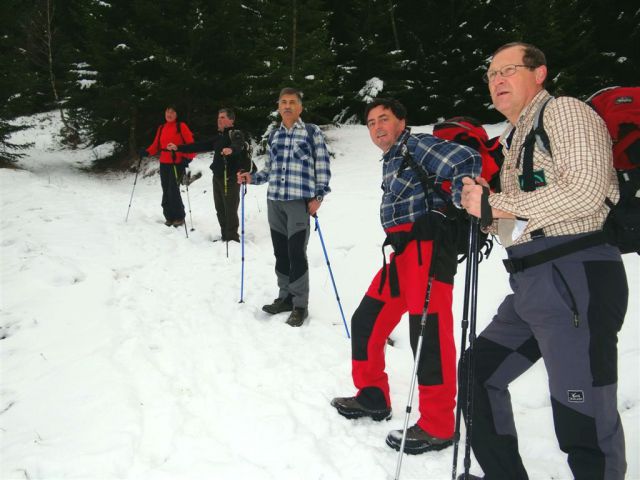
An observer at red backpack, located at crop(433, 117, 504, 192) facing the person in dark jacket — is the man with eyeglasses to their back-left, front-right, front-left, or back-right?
back-left

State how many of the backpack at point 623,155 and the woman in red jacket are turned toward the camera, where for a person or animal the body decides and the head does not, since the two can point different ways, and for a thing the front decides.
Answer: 1

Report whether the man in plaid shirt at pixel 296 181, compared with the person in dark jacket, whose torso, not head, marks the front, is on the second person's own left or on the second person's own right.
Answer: on the second person's own left

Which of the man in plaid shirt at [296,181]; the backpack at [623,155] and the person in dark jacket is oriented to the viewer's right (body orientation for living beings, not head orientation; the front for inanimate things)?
the backpack

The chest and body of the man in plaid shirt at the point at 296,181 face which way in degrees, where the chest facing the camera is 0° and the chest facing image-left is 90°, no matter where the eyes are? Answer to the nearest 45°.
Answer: approximately 45°

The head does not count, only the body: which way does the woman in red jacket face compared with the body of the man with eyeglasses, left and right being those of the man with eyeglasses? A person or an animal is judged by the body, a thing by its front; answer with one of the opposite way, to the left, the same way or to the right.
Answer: to the left

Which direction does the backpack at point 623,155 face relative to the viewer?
to the viewer's right

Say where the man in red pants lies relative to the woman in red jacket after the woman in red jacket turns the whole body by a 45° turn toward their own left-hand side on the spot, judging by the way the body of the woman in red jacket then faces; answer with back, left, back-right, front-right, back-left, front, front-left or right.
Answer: front-right

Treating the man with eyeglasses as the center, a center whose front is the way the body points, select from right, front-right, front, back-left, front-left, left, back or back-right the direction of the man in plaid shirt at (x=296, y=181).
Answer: right

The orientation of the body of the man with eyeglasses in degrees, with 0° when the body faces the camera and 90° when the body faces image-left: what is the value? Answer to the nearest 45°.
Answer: approximately 45°

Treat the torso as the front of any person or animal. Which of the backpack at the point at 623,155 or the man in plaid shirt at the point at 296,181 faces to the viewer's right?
the backpack

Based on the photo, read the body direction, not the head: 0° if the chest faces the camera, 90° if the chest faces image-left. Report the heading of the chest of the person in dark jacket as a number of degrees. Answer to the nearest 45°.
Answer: approximately 45°
